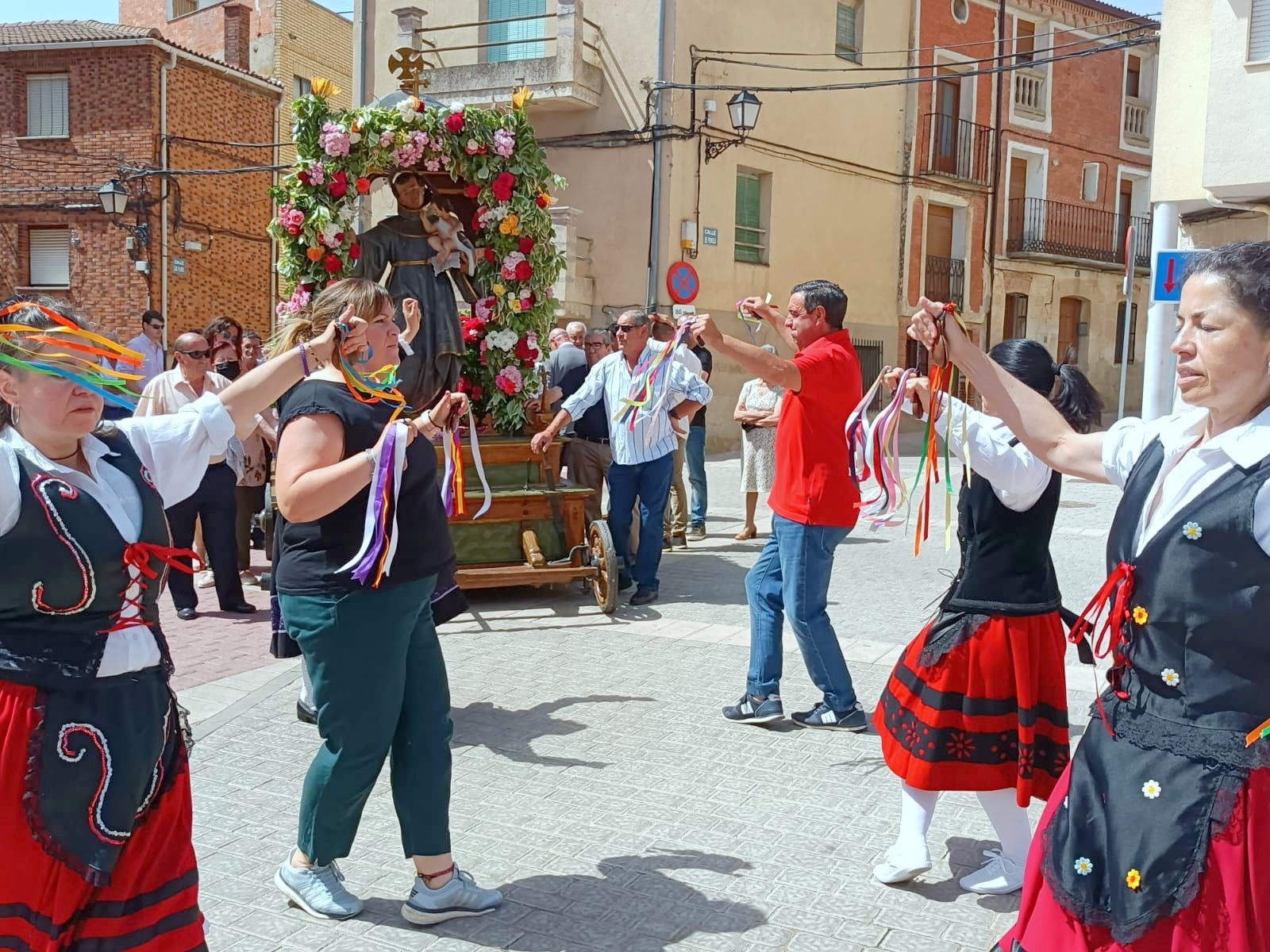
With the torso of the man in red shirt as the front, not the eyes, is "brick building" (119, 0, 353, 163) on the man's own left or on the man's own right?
on the man's own right

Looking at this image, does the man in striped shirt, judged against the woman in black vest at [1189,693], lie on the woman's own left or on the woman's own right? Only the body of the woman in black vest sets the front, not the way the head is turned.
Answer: on the woman's own right

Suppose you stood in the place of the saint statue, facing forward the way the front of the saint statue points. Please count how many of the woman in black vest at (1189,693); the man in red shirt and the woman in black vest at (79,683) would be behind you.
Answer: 0

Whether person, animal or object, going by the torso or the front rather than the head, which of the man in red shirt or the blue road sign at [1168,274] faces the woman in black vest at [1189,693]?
the blue road sign

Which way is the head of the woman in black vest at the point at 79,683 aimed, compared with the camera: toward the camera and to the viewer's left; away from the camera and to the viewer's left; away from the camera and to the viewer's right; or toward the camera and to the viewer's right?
toward the camera and to the viewer's right

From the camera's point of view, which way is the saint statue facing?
toward the camera

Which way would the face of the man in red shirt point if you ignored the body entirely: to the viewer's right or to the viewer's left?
to the viewer's left

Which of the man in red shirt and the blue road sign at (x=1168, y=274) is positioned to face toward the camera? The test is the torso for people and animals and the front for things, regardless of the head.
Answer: the blue road sign

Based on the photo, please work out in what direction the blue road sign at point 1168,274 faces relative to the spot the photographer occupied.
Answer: facing the viewer

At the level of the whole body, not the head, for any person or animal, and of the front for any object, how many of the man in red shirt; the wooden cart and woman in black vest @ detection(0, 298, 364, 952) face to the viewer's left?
1

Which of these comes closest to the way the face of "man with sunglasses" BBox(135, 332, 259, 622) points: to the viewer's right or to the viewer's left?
to the viewer's right

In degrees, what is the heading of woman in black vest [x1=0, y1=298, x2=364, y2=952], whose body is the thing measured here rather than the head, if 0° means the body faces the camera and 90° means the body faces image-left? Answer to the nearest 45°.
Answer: approximately 315°

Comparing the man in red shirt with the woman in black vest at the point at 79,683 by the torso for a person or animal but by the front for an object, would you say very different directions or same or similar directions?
very different directions

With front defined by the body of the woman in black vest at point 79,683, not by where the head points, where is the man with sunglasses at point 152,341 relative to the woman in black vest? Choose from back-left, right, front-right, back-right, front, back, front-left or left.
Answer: back-left

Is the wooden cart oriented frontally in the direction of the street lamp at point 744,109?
no

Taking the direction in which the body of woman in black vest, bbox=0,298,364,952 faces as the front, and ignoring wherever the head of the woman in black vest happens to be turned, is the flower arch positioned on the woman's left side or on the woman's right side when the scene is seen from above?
on the woman's left side

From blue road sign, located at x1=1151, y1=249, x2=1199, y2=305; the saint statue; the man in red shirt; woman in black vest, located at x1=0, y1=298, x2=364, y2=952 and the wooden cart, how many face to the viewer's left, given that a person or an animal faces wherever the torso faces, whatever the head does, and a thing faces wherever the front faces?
1

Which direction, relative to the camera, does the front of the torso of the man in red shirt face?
to the viewer's left

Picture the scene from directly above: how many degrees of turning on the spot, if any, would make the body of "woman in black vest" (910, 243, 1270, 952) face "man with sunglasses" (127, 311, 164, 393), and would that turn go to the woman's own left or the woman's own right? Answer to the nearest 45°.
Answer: approximately 90° to the woman's own right
